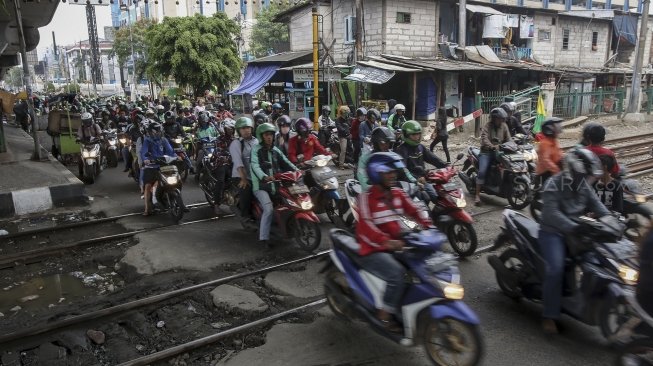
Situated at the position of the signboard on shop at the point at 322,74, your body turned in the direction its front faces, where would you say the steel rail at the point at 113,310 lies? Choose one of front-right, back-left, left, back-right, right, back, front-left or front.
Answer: front

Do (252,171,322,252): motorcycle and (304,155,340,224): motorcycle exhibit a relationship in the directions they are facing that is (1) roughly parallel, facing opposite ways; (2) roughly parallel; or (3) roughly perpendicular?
roughly parallel

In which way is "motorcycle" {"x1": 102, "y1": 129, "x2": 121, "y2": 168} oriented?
toward the camera

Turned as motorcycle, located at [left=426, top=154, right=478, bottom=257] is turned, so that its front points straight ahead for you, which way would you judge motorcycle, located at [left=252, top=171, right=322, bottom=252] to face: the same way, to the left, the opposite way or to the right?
the same way

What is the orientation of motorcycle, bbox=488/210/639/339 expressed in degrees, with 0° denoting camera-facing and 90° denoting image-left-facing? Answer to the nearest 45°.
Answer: approximately 315°

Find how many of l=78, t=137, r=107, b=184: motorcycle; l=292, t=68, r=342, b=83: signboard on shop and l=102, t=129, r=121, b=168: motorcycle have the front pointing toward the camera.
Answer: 3

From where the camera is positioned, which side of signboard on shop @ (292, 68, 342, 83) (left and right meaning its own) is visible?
front

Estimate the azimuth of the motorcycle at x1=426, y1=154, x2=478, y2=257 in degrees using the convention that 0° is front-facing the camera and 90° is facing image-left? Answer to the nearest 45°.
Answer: approximately 315°

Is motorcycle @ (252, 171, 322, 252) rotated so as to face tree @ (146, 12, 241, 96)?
no

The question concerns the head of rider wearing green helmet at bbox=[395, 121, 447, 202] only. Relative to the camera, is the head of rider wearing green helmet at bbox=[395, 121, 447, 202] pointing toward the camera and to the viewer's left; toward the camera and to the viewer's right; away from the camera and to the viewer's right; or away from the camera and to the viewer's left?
toward the camera and to the viewer's right

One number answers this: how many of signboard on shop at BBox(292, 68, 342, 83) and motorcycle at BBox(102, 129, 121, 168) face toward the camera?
2

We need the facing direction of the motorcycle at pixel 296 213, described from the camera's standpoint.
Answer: facing the viewer and to the right of the viewer

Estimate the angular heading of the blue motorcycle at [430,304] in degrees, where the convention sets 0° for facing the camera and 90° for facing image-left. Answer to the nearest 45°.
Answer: approximately 315°

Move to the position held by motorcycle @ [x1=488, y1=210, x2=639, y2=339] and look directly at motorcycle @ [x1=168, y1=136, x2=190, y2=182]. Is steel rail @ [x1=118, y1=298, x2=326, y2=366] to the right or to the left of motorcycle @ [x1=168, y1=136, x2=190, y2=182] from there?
left

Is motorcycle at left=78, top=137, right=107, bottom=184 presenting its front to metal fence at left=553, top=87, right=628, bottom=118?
no

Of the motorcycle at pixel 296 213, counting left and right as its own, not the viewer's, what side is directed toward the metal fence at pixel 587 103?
left

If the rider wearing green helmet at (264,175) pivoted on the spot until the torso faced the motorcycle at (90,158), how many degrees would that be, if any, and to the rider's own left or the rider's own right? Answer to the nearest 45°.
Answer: approximately 180°

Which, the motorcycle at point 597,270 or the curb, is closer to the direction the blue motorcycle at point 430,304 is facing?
the motorcycle

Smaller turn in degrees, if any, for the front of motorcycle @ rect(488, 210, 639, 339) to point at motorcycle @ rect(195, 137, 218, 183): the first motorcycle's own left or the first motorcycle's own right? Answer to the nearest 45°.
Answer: approximately 180°

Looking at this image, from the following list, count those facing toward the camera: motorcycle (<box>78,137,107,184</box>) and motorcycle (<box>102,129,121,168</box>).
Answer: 2

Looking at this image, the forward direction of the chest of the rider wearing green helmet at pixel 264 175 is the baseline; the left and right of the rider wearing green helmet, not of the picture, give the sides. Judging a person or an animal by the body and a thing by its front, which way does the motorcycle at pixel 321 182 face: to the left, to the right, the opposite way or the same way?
the same way

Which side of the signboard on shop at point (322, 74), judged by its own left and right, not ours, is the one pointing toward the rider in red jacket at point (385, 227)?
front

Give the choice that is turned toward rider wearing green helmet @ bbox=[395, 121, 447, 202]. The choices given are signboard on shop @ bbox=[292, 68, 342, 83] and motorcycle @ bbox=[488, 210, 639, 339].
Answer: the signboard on shop
